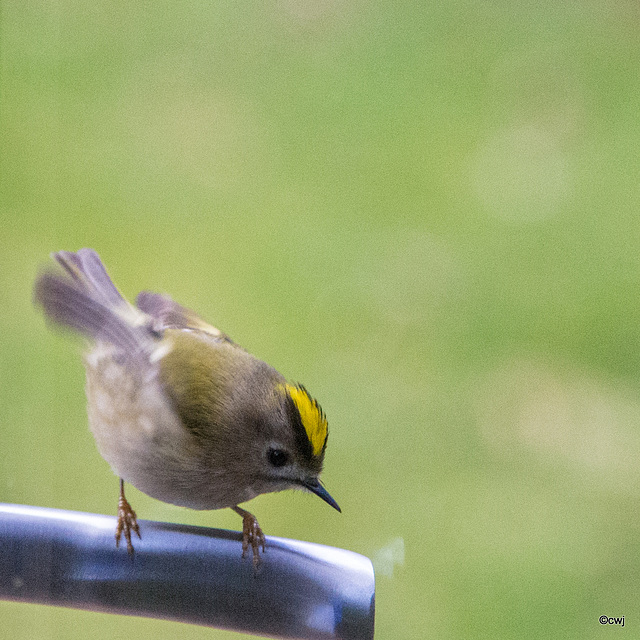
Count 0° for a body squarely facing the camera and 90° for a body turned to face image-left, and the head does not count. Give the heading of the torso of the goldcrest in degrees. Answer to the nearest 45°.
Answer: approximately 315°
